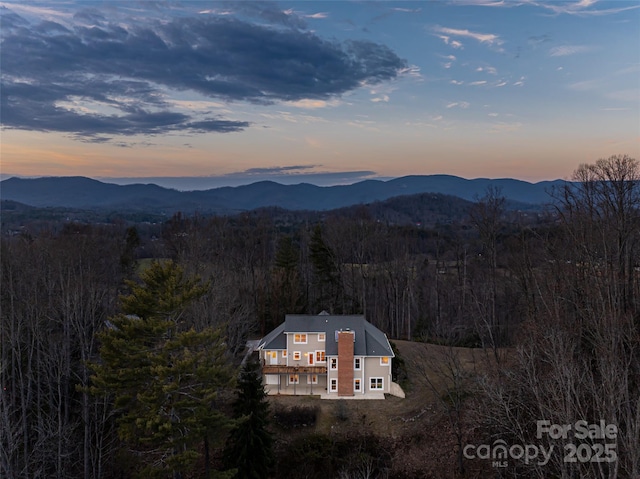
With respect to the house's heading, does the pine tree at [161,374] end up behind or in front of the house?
behind

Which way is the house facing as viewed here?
away from the camera

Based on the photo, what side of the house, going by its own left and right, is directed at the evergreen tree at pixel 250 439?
back
